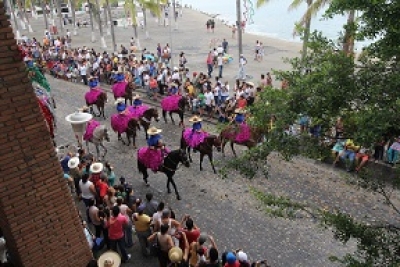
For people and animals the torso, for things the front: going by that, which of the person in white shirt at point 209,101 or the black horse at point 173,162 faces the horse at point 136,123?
the person in white shirt

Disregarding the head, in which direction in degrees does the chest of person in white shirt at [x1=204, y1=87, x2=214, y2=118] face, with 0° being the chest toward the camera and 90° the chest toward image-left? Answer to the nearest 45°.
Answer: approximately 45°

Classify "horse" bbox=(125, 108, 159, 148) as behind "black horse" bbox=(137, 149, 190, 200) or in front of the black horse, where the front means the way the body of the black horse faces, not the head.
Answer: behind

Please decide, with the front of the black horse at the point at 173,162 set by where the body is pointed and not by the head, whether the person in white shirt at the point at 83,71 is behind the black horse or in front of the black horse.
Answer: behind

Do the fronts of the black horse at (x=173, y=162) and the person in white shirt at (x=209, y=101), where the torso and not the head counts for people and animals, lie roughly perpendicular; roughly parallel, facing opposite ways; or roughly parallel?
roughly perpendicular

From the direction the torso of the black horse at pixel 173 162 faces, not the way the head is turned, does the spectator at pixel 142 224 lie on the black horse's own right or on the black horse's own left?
on the black horse's own right

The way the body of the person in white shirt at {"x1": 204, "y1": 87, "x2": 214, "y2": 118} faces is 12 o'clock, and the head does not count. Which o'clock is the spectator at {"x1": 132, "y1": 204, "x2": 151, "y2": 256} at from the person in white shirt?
The spectator is roughly at 11 o'clock from the person in white shirt.

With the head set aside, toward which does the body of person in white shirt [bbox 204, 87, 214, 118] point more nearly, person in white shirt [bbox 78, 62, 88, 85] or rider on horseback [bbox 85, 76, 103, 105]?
the rider on horseback
